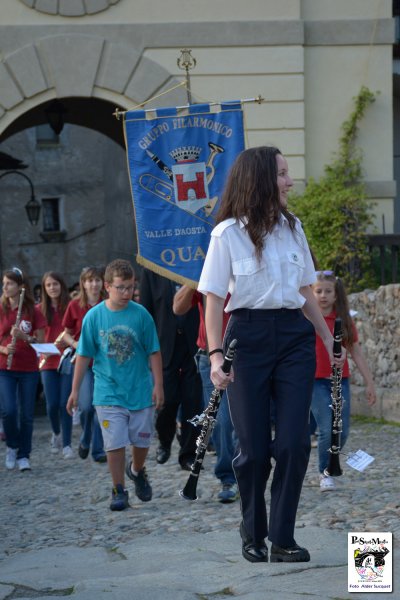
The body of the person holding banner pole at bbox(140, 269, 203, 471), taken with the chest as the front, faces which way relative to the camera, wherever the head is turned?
toward the camera

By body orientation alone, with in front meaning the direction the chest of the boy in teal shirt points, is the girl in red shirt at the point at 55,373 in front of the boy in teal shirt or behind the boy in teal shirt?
behind

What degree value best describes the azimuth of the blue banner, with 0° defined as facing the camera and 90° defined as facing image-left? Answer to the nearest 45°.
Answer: approximately 0°

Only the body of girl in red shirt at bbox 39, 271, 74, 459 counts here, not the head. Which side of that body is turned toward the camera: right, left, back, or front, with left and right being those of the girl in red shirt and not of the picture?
front

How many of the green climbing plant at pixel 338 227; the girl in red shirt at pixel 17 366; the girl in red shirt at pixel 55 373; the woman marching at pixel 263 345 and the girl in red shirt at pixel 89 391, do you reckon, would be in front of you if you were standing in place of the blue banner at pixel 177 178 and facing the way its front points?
1

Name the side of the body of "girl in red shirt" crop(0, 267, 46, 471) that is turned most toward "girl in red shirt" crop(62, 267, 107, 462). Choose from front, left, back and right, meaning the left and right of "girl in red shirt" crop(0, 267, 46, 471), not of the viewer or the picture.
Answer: left

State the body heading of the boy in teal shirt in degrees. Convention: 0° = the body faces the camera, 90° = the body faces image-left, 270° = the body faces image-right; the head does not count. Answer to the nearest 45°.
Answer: approximately 0°

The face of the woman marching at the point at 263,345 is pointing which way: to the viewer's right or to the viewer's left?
to the viewer's right
